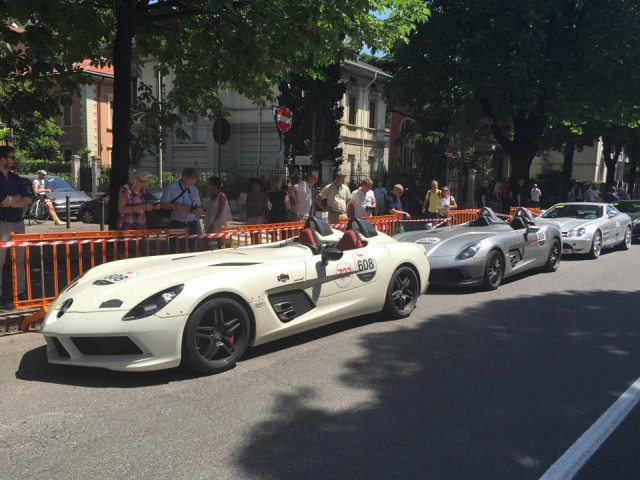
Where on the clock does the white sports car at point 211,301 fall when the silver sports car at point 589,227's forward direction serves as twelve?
the white sports car at point 211,301 is roughly at 11 o'clock from the silver sports car at point 589,227.

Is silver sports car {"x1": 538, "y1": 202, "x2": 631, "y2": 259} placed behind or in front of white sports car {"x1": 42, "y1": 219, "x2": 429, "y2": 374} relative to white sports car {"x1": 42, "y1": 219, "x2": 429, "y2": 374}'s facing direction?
behind

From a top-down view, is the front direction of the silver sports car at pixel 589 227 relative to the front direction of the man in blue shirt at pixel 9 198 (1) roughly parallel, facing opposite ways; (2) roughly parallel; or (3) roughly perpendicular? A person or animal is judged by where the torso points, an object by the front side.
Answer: roughly perpendicular

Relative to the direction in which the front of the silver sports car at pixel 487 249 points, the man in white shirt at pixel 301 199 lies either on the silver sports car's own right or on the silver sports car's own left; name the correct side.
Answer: on the silver sports car's own right

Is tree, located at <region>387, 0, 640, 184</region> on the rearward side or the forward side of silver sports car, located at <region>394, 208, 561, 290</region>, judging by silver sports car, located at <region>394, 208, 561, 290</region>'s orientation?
on the rearward side

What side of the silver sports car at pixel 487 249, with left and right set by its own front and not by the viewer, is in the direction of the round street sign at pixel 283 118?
right

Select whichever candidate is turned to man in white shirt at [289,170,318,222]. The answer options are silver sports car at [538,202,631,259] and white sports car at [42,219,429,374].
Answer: silver sports car at [538,202,631,259]

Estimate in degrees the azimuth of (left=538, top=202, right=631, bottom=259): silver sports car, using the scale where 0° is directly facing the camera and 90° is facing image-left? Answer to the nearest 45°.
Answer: approximately 45°

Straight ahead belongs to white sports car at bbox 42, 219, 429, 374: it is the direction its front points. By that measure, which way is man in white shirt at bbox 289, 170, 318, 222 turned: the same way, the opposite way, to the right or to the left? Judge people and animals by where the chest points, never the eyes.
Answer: to the left

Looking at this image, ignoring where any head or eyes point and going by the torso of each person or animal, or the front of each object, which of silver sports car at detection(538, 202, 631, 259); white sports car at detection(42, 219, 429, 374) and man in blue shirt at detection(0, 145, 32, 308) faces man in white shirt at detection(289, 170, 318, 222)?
silver sports car at detection(538, 202, 631, 259)

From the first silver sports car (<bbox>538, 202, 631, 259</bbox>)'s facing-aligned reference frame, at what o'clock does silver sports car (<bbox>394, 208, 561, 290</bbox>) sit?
The silver sports car (<bbox>394, 208, 561, 290</bbox>) is roughly at 11 o'clock from the silver sports car (<bbox>538, 202, 631, 259</bbox>).

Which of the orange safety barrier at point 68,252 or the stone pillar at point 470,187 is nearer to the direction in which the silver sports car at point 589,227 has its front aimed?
the orange safety barrier

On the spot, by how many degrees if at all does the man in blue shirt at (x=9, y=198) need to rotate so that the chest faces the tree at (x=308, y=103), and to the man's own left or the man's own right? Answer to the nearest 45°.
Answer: approximately 135° to the man's own left

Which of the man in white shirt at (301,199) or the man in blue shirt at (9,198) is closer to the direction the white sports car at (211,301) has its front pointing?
the man in blue shirt
